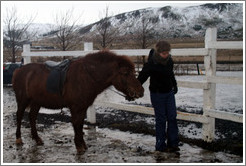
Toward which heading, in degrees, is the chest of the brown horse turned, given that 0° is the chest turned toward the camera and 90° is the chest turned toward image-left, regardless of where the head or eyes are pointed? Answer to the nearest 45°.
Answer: approximately 315°
